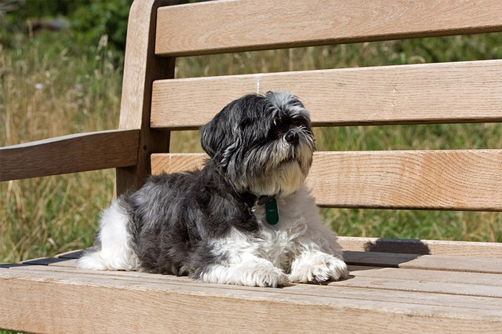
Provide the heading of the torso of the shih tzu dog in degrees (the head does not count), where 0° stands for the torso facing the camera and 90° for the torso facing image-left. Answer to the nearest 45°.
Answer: approximately 315°

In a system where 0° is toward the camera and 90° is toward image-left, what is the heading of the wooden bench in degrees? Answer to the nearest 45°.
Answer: approximately 45°
